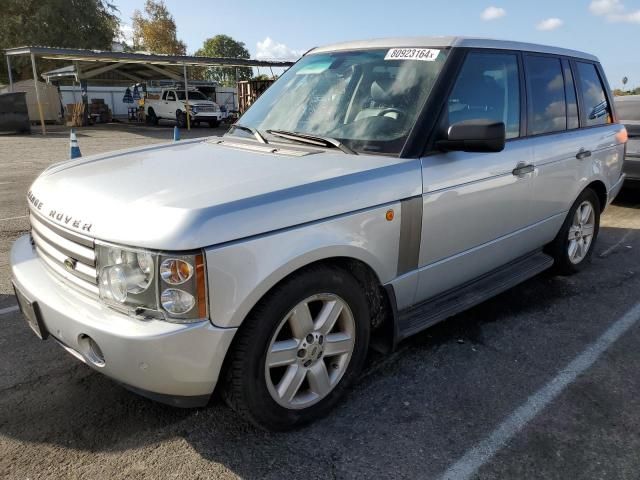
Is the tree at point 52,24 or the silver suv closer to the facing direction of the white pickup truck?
the silver suv

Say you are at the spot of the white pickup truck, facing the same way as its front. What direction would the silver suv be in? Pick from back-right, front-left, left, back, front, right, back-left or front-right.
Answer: front-right

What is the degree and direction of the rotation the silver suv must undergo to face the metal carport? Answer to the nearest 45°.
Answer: approximately 135° to its right

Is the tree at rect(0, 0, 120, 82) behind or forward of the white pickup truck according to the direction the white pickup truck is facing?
behind

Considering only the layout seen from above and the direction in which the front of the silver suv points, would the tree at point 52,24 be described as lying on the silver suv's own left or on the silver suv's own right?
on the silver suv's own right

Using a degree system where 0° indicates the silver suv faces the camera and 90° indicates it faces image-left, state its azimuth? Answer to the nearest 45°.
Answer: approximately 45°

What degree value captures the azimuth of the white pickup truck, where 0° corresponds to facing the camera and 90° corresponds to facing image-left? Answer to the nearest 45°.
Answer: approximately 315°

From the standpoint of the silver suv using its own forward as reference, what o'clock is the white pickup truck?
The white pickup truck is roughly at 4 o'clock from the silver suv.

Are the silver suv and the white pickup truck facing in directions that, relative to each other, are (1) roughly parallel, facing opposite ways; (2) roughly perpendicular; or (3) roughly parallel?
roughly perpendicular

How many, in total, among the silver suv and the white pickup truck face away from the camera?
0
